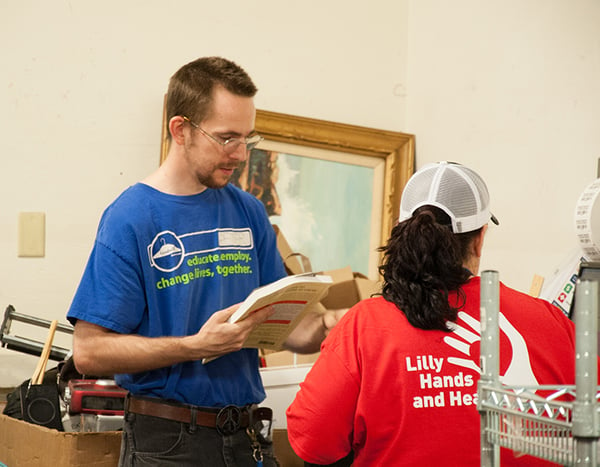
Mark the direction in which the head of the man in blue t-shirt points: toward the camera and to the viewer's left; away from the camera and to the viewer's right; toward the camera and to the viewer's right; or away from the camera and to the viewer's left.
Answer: toward the camera and to the viewer's right

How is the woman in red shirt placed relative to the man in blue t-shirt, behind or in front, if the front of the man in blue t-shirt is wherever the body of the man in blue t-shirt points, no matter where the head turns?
in front

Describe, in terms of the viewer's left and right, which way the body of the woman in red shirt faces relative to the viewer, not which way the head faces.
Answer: facing away from the viewer

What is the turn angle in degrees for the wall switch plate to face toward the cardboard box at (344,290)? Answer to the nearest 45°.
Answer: approximately 90° to its left

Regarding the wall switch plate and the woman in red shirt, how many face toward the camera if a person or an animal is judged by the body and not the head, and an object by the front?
1

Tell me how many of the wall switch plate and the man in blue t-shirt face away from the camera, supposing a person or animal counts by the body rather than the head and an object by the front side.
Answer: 0

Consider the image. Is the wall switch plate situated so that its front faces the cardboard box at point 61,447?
yes

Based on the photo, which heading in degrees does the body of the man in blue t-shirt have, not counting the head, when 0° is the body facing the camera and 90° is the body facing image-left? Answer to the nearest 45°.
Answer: approximately 315°

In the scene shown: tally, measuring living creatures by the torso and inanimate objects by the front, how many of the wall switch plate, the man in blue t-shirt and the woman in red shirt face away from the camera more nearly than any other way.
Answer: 1

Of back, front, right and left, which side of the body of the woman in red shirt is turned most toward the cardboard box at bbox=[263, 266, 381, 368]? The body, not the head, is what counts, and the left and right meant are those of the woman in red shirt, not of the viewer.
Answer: front

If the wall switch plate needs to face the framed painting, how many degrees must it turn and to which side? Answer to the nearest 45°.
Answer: approximately 90° to its left

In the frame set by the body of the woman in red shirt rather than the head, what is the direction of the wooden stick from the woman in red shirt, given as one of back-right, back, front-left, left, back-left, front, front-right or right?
front-left
